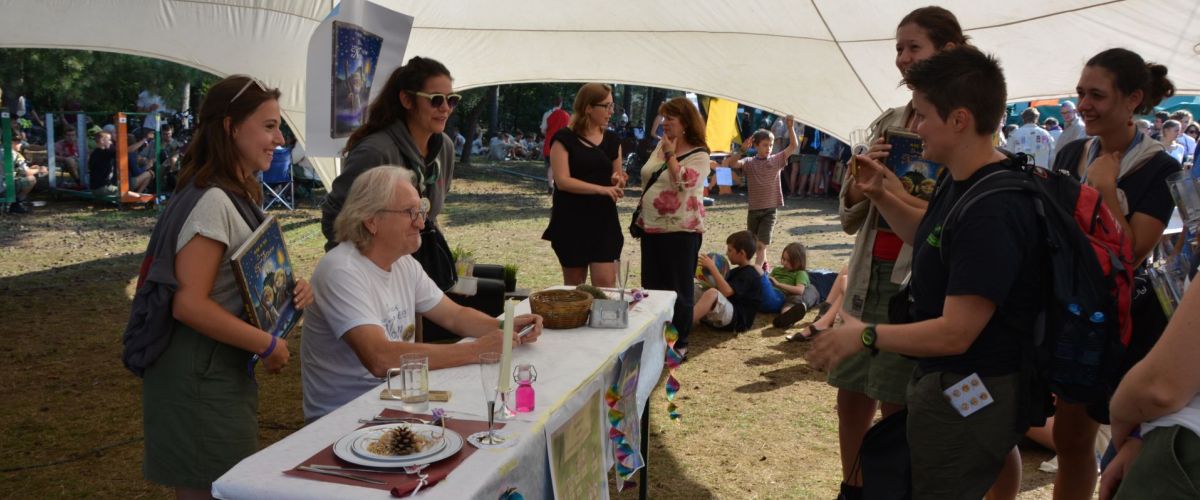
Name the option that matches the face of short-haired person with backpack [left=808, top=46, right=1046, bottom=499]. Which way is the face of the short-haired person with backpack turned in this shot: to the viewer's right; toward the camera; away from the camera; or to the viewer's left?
to the viewer's left

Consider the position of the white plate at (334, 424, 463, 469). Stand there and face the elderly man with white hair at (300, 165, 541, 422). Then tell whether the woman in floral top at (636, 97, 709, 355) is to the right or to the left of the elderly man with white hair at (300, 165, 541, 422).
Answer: right

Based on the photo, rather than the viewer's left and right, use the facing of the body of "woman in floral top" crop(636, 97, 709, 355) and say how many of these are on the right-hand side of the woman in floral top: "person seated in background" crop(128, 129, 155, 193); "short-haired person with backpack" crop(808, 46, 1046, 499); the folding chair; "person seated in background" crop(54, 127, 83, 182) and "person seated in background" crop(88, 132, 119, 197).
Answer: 4

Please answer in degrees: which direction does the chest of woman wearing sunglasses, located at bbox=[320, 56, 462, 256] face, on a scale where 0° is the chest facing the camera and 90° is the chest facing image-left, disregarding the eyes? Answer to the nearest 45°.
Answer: approximately 315°

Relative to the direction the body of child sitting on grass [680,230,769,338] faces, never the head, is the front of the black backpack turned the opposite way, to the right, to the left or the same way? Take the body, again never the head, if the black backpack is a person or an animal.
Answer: the opposite way

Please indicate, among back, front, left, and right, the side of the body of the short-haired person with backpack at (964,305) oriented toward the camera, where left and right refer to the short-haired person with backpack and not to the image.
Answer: left

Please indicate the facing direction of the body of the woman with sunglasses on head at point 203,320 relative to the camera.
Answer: to the viewer's right

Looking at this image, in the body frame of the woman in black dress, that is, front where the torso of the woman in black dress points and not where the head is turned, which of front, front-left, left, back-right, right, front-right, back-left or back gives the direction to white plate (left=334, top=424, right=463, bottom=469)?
front-right

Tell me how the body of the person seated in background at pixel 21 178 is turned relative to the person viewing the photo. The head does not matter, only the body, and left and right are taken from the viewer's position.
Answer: facing to the right of the viewer

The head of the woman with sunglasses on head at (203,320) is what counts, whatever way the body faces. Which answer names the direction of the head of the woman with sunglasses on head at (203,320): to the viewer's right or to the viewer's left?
to the viewer's right
